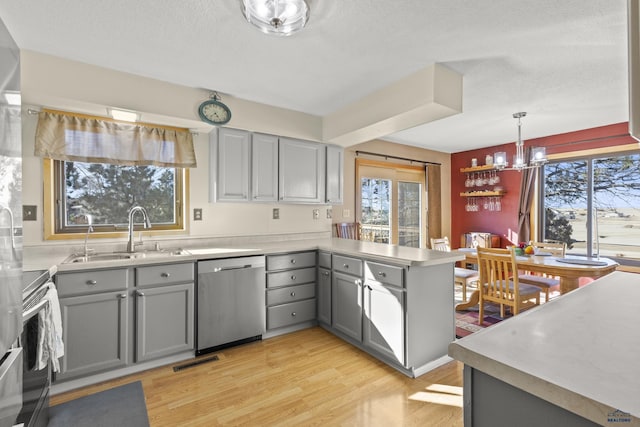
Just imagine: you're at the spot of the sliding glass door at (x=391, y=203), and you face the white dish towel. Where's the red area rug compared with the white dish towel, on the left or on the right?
left

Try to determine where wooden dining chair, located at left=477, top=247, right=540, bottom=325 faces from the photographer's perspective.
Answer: facing away from the viewer and to the right of the viewer

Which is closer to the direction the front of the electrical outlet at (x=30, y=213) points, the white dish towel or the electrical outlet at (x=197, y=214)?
the white dish towel

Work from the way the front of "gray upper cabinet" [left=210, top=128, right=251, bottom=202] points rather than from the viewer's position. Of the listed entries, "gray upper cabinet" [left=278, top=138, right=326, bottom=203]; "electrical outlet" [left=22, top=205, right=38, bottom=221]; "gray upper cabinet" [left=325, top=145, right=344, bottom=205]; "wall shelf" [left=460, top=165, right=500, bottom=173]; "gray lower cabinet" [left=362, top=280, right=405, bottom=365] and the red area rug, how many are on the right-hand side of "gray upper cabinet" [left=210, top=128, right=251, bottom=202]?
1

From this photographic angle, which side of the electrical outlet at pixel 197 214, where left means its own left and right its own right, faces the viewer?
front

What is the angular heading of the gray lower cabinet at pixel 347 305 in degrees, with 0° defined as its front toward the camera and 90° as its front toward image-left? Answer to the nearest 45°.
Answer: approximately 45°

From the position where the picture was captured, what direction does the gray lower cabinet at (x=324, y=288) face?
facing the viewer and to the left of the viewer

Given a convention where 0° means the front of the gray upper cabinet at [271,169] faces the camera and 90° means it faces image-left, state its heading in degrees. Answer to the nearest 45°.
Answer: approximately 315°

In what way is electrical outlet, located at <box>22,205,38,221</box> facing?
toward the camera

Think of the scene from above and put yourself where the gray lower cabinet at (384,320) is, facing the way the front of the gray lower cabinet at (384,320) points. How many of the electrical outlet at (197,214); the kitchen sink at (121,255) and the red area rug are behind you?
1

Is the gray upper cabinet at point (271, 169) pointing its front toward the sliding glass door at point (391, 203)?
no

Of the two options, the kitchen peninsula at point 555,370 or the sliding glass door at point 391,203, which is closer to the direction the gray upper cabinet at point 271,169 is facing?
the kitchen peninsula

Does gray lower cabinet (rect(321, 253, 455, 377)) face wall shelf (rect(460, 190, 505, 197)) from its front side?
no

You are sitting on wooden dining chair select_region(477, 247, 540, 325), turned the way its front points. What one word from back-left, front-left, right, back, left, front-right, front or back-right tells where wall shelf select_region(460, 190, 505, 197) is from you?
front-left

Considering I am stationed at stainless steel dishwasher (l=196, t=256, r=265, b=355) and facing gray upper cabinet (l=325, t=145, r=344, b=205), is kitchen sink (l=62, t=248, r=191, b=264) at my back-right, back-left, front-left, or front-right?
back-left

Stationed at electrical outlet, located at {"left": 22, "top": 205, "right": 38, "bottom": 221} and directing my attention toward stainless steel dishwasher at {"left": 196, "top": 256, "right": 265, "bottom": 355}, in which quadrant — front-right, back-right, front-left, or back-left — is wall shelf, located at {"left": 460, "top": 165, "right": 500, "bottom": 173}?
front-left

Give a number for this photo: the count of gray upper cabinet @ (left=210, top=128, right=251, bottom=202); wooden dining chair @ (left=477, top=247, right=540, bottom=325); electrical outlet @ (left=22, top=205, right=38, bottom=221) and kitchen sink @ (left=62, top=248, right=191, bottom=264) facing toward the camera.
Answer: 3

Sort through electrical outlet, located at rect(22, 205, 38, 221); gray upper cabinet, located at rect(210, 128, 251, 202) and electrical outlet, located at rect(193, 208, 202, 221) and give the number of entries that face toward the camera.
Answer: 3

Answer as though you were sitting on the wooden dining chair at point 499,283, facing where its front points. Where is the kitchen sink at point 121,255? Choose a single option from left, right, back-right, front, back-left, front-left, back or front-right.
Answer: back
